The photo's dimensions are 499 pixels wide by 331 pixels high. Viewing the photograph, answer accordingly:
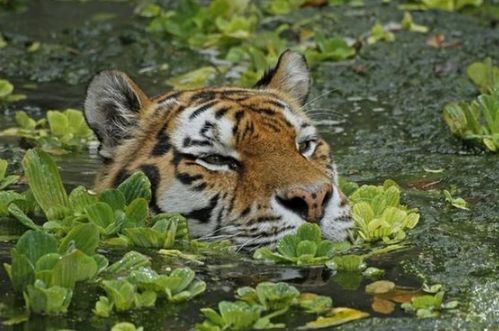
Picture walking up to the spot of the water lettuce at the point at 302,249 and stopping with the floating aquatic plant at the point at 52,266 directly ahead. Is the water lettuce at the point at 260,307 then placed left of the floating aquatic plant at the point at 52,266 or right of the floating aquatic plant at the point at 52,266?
left
